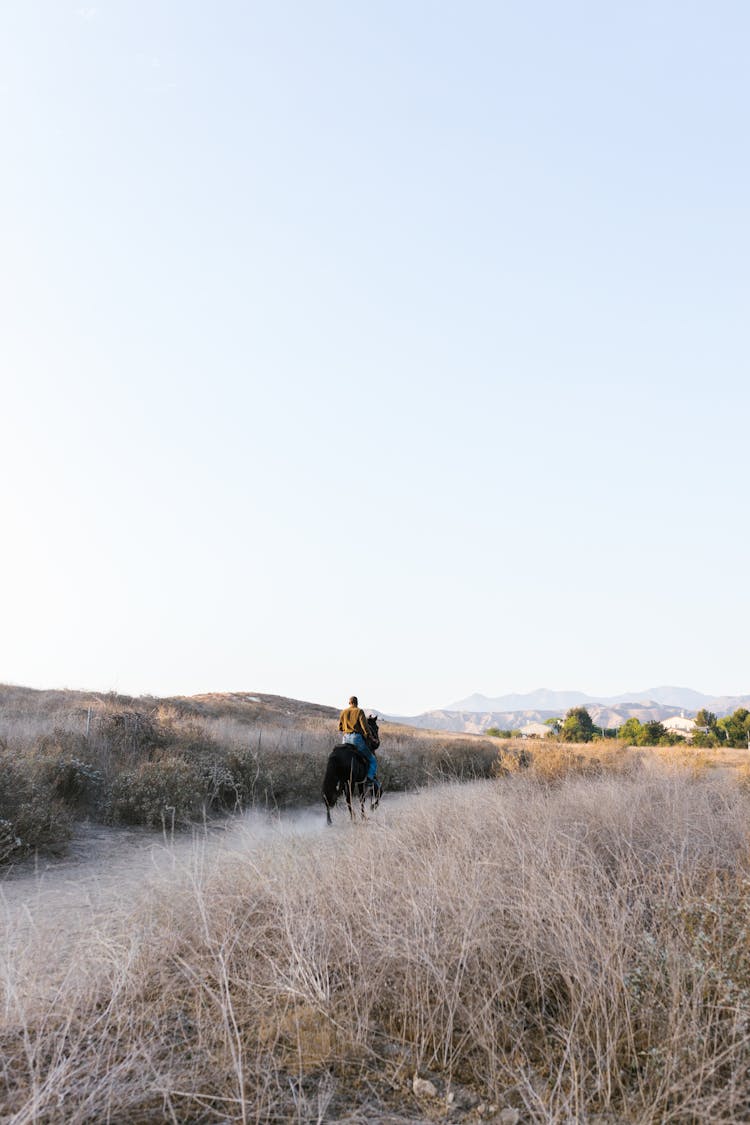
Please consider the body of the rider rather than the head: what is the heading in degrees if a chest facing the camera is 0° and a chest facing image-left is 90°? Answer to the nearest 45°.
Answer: approximately 225°

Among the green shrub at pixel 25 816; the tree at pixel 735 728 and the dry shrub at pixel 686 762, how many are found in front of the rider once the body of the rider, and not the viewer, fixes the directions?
2

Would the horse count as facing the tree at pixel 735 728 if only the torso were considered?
yes

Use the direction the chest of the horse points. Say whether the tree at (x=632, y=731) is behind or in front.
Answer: in front

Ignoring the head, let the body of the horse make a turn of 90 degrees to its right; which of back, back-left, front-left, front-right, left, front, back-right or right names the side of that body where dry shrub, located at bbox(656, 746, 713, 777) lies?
left

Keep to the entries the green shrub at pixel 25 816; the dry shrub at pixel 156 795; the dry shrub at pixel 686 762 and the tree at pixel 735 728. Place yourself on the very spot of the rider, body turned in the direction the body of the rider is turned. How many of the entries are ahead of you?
2

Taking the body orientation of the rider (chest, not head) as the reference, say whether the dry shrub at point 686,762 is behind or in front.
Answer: in front

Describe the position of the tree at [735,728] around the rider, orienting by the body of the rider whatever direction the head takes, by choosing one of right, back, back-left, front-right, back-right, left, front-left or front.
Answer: front

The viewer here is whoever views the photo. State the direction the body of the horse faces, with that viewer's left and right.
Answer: facing away from the viewer and to the right of the viewer
